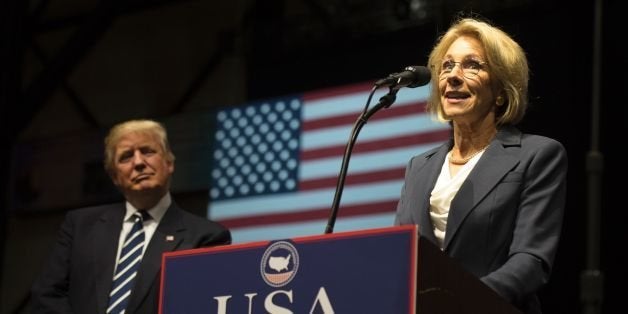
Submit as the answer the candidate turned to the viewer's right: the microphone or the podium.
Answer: the microphone

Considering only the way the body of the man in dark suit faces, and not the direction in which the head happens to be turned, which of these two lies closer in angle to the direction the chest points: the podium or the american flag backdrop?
the podium

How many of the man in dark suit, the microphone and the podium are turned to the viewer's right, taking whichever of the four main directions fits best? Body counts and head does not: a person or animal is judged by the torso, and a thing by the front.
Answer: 1

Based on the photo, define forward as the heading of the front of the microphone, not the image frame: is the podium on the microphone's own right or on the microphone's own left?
on the microphone's own right

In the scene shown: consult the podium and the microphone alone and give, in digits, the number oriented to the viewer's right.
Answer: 1

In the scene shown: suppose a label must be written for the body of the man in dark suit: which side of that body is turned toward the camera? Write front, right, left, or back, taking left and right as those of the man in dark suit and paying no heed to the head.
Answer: front

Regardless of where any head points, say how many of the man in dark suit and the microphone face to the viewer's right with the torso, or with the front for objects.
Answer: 1

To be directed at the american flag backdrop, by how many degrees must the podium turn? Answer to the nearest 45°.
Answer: approximately 135° to its right

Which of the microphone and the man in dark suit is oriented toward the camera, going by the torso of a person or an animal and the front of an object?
the man in dark suit

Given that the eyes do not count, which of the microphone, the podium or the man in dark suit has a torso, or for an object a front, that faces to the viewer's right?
the microphone

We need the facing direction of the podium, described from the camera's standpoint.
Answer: facing the viewer and to the left of the viewer

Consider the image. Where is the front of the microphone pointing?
to the viewer's right

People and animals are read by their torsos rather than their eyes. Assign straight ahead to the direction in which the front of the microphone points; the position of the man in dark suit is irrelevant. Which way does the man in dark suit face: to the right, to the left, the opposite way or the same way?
to the right
